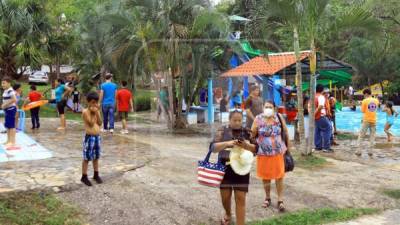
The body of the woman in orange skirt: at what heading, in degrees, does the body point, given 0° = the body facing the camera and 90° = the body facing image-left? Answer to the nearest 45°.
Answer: approximately 0°

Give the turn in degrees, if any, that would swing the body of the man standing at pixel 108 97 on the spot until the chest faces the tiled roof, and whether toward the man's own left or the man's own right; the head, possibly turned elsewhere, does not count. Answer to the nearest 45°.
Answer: approximately 90° to the man's own right

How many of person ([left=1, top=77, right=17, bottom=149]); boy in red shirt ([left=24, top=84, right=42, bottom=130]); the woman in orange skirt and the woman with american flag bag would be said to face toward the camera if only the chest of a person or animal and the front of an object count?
2

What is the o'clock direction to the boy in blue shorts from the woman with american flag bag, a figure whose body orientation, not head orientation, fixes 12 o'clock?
The boy in blue shorts is roughly at 4 o'clock from the woman with american flag bag.

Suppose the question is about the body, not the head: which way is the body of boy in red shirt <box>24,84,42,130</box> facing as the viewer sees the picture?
away from the camera

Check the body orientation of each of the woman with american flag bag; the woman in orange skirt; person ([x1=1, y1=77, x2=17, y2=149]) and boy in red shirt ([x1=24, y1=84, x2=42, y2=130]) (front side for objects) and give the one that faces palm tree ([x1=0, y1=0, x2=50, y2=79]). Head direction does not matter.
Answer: the boy in red shirt

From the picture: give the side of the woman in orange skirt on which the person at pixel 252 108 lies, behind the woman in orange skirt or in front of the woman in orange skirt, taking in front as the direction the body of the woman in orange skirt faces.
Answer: behind

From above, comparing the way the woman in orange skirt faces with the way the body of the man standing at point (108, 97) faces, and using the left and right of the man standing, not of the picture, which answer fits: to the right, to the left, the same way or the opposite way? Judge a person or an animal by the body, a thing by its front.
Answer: the opposite way

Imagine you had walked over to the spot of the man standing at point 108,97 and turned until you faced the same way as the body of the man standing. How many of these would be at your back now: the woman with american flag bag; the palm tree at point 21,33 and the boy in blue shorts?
2

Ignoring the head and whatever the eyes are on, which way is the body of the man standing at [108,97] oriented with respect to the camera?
away from the camera
